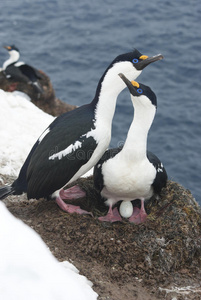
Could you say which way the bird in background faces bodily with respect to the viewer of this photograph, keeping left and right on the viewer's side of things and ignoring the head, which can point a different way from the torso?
facing to the left of the viewer

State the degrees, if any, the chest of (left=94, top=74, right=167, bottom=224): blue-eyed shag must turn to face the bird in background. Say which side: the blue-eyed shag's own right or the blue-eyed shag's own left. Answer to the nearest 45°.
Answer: approximately 180°

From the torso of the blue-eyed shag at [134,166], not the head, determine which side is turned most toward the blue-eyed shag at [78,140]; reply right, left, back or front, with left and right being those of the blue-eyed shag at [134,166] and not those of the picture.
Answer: right

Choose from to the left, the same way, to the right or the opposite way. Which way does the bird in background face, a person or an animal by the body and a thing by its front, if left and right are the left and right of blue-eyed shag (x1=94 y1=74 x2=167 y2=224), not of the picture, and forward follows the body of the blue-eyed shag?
to the right

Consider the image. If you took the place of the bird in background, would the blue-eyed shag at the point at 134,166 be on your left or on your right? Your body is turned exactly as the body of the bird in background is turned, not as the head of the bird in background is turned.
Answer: on your left

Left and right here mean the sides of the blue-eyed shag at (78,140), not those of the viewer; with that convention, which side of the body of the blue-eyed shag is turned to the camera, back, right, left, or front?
right

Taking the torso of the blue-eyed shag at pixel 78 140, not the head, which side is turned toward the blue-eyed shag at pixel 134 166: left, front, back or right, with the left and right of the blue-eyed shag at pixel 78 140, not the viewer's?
front

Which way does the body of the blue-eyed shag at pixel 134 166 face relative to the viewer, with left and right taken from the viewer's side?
facing the viewer

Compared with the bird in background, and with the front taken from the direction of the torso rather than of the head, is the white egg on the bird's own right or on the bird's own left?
on the bird's own left
